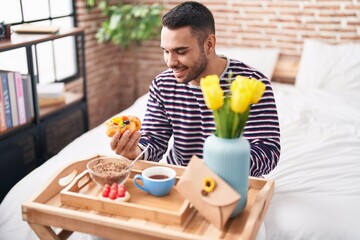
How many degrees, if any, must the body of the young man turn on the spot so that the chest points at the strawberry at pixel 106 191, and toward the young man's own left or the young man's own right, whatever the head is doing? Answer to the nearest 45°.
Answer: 0° — they already face it

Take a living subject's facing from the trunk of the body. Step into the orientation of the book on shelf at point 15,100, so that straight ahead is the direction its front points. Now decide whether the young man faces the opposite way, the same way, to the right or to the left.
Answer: to the right

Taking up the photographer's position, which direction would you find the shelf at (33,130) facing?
facing the viewer and to the right of the viewer

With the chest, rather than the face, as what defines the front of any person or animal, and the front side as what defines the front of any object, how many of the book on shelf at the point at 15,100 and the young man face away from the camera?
0

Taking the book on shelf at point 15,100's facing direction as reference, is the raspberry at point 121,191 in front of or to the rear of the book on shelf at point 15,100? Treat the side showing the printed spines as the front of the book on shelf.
in front

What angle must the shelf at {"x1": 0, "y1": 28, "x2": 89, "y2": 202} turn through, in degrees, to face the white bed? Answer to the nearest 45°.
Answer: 0° — it already faces it

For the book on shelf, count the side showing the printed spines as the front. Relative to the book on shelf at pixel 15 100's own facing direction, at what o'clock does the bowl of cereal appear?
The bowl of cereal is roughly at 1 o'clock from the book on shelf.

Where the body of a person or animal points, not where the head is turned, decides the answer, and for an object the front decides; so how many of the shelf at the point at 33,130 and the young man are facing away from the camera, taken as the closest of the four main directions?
0

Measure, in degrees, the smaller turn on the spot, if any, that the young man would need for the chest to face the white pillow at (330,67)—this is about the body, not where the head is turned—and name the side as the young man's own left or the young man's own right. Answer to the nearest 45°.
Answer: approximately 180°

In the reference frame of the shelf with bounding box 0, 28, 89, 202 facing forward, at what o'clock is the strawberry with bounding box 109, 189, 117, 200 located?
The strawberry is roughly at 1 o'clock from the shelf.

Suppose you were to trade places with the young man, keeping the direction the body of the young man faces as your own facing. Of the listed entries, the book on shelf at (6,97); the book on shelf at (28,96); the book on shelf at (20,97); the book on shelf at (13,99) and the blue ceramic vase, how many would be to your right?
4

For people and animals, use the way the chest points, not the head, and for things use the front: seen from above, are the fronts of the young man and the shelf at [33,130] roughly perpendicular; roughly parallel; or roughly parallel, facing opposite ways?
roughly perpendicular

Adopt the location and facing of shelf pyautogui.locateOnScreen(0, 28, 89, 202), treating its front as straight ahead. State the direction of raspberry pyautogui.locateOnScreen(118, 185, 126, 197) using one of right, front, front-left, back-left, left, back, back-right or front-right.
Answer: front-right

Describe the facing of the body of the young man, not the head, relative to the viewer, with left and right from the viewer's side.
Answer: facing the viewer and to the left of the viewer

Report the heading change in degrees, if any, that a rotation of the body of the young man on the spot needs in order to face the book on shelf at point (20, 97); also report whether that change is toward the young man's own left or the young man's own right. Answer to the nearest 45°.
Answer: approximately 90° to the young man's own right

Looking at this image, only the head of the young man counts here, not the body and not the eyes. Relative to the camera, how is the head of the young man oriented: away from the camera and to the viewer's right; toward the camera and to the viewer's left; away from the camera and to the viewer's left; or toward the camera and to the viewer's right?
toward the camera and to the viewer's left
